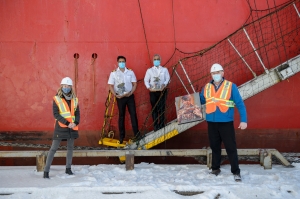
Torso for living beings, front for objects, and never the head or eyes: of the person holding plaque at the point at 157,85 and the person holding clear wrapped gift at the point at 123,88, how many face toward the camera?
2

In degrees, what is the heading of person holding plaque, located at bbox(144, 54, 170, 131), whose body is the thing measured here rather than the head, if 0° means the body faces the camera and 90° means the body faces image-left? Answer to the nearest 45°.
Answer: approximately 0°

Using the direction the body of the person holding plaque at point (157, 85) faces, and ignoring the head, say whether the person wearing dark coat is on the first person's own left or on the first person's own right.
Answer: on the first person's own right

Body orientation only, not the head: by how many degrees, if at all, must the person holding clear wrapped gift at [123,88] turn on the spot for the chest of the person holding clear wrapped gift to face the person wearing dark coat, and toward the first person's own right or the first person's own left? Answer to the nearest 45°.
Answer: approximately 45° to the first person's own right

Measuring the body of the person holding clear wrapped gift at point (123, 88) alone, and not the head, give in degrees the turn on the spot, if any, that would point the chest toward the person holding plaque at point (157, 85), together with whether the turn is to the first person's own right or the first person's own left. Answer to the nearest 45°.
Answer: approximately 90° to the first person's own left

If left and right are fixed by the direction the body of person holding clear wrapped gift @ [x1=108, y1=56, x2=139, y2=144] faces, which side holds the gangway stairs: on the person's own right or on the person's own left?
on the person's own left

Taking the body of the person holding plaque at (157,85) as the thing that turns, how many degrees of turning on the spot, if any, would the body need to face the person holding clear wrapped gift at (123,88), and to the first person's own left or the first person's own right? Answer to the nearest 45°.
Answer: approximately 90° to the first person's own right
